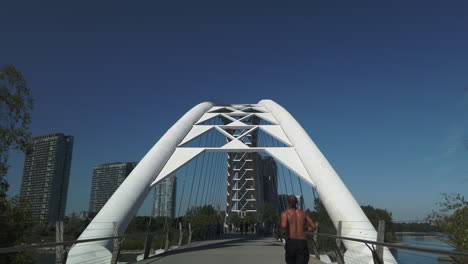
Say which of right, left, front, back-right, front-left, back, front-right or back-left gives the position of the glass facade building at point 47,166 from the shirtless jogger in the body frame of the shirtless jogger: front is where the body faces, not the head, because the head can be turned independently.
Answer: front-left

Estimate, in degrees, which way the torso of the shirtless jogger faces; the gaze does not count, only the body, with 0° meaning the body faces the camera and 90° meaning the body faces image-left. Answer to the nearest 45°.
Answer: approximately 180°
